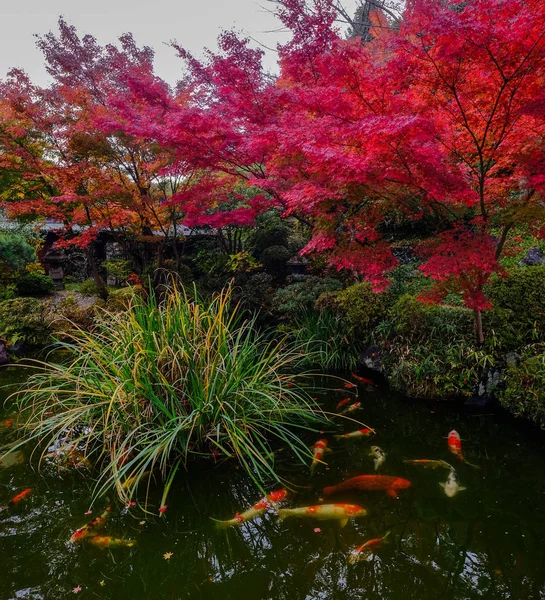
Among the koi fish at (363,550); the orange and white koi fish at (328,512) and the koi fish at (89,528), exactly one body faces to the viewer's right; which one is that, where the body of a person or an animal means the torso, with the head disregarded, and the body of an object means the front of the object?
the orange and white koi fish

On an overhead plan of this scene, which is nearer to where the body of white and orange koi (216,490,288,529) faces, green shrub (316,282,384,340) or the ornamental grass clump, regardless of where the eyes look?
the green shrub

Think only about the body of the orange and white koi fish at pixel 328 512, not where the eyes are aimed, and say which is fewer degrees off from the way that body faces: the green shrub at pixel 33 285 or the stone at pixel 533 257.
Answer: the stone

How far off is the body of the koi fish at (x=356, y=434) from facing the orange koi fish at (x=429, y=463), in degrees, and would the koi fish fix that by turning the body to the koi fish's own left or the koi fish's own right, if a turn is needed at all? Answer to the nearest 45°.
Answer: approximately 45° to the koi fish's own right

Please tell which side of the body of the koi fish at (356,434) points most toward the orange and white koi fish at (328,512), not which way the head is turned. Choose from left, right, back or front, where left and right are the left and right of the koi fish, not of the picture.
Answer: right

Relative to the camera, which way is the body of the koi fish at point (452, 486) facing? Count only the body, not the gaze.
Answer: toward the camera

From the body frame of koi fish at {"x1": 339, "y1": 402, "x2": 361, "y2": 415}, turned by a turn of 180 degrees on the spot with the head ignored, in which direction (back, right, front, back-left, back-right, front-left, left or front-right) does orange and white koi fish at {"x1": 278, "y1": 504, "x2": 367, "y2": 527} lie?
front-left

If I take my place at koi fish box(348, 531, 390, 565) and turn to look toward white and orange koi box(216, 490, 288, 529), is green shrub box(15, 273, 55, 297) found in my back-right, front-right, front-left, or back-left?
front-right

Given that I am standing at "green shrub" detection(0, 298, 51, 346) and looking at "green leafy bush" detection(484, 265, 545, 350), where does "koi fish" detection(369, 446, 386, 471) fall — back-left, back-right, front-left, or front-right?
front-right

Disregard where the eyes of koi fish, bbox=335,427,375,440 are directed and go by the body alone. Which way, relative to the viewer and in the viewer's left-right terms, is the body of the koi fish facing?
facing to the right of the viewer

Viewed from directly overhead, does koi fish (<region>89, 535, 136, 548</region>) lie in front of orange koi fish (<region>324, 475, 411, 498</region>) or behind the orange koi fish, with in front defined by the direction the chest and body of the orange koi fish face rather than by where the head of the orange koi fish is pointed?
behind

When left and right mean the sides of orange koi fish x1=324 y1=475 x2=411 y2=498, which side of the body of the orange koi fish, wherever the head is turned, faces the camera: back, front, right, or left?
right

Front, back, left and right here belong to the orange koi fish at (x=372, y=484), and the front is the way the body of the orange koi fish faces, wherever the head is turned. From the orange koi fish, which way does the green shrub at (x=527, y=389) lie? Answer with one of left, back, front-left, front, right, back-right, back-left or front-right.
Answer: front-left
